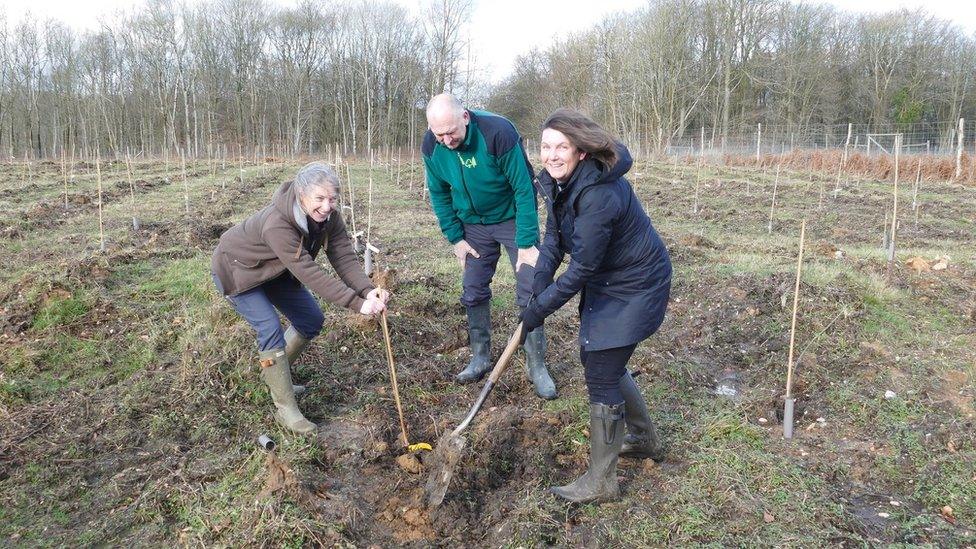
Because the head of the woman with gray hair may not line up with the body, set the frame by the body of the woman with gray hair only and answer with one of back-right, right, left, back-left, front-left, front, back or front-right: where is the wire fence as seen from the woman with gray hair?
left

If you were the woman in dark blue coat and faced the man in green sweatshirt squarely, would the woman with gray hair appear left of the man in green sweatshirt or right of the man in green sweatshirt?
left

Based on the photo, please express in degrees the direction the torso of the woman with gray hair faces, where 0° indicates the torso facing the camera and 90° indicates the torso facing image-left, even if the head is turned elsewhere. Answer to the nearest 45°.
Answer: approximately 315°

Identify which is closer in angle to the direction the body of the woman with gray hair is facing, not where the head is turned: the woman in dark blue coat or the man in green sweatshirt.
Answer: the woman in dark blue coat

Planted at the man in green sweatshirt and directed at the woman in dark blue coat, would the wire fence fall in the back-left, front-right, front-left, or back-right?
back-left

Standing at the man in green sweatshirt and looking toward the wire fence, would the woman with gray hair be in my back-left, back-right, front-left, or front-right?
back-left

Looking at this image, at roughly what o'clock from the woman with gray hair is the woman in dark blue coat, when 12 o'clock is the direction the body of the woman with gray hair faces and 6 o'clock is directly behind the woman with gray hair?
The woman in dark blue coat is roughly at 12 o'clock from the woman with gray hair.
